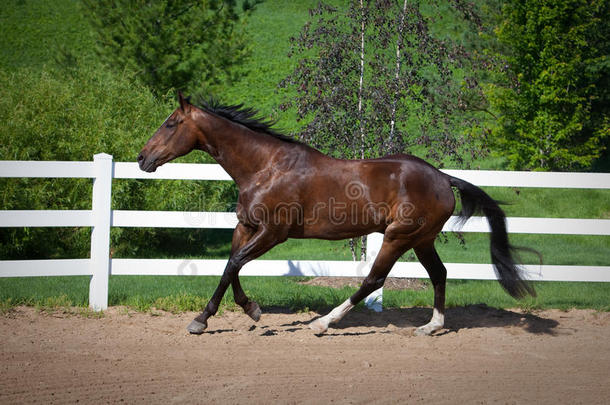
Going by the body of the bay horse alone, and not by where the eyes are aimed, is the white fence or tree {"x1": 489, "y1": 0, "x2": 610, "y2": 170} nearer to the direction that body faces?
the white fence

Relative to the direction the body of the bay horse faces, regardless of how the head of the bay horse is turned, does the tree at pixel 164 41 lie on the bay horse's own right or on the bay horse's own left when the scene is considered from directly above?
on the bay horse's own right

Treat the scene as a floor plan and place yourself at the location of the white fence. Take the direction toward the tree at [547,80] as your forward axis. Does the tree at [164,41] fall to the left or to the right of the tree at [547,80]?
left

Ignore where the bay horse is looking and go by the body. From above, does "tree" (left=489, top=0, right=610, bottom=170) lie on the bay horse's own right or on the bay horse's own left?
on the bay horse's own right

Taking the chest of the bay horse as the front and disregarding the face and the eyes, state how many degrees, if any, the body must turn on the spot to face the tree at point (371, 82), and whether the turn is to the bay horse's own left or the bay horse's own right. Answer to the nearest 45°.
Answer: approximately 90° to the bay horse's own right

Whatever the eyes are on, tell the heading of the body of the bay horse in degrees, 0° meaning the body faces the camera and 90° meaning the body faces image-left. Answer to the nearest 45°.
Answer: approximately 90°
